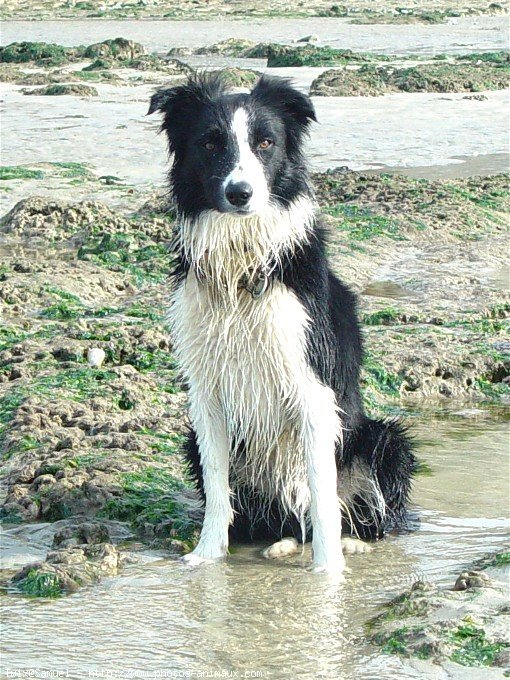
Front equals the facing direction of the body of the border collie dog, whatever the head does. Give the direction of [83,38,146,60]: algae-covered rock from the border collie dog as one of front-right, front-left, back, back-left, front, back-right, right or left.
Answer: back

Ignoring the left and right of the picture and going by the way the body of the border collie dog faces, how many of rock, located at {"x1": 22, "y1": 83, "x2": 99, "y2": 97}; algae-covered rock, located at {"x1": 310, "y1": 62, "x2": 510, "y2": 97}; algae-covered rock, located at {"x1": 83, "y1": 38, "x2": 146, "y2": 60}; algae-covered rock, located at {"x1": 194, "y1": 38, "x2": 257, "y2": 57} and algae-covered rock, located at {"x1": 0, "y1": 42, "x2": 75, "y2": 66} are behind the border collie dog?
5

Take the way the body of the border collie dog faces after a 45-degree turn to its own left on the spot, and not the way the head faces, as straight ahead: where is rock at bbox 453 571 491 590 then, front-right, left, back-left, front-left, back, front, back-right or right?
front

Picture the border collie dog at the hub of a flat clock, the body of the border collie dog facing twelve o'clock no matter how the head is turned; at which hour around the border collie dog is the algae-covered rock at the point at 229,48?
The algae-covered rock is roughly at 6 o'clock from the border collie dog.

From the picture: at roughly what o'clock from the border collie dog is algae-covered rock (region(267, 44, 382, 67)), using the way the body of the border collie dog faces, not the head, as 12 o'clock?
The algae-covered rock is roughly at 6 o'clock from the border collie dog.

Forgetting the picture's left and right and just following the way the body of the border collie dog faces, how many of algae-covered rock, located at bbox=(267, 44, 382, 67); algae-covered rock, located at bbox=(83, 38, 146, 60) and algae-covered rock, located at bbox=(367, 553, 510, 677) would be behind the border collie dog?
2

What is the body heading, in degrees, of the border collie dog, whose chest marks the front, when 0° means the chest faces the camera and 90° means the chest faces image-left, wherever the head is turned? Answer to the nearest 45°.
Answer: approximately 0°

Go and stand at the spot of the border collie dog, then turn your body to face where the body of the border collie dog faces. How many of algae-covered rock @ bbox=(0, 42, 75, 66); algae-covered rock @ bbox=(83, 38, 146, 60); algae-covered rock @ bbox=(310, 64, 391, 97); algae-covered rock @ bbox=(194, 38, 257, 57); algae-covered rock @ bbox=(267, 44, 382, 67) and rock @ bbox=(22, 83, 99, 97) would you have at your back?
6

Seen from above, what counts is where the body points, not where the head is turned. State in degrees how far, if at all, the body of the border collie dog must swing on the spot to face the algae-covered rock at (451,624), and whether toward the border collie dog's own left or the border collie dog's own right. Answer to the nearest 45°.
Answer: approximately 45° to the border collie dog's own left

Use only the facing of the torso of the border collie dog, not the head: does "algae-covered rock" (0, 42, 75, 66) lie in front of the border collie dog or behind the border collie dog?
behind

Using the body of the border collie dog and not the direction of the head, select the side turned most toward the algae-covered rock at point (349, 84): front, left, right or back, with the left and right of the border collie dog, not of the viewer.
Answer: back

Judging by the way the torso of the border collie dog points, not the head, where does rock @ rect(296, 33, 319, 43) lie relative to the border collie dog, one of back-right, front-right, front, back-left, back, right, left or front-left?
back
